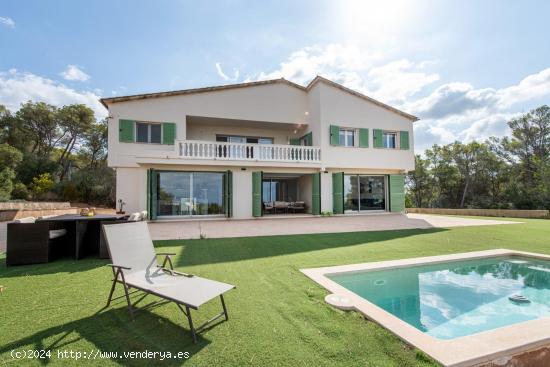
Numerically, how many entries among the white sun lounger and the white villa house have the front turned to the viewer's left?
0

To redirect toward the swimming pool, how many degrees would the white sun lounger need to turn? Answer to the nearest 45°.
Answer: approximately 45° to its left

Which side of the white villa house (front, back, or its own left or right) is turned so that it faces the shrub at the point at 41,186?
right

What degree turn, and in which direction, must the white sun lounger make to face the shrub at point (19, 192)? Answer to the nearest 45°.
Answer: approximately 180°

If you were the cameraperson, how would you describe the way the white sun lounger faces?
facing the viewer and to the right of the viewer

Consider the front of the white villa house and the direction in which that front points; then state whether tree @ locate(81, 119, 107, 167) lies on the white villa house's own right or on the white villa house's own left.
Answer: on the white villa house's own right

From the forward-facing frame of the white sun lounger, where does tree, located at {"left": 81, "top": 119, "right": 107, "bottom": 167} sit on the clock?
The tree is roughly at 7 o'clock from the white sun lounger.

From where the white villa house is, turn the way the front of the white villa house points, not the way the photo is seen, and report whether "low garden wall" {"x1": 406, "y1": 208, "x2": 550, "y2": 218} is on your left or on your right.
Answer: on your left

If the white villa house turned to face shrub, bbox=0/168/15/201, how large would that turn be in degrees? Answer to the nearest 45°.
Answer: approximately 90° to its right

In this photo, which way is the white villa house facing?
toward the camera

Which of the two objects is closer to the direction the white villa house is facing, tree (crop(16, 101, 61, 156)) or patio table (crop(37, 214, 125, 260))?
the patio table

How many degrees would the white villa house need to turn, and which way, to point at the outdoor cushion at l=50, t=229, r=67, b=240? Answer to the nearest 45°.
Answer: approximately 45° to its right

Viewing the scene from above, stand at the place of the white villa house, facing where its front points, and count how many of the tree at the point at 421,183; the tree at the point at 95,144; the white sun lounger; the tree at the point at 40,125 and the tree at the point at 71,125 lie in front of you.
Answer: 1

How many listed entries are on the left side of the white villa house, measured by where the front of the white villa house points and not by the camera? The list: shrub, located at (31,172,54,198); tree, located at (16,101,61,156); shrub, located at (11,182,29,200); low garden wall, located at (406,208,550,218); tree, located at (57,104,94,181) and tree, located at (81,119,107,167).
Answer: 1

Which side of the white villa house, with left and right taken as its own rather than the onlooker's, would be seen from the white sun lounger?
front
